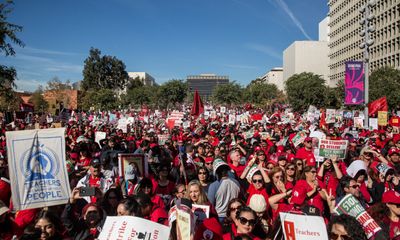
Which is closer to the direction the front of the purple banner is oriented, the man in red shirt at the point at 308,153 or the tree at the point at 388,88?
the man in red shirt

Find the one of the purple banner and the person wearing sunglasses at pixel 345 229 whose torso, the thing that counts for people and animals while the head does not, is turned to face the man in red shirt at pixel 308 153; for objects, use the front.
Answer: the purple banner

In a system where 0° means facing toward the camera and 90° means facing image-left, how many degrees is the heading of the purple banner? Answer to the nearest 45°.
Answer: approximately 0°

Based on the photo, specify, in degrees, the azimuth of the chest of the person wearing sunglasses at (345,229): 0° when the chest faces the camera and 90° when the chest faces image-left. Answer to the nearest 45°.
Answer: approximately 45°

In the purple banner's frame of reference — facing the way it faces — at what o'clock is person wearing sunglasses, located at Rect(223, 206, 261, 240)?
The person wearing sunglasses is roughly at 12 o'clock from the purple banner.

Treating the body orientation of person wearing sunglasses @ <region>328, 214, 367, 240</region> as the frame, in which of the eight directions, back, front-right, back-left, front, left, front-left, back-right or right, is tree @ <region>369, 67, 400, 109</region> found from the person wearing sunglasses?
back-right
